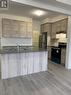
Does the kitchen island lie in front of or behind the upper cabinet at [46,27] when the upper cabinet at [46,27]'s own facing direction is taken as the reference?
in front

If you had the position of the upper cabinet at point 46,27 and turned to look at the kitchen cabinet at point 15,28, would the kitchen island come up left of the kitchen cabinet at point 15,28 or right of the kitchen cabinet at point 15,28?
left

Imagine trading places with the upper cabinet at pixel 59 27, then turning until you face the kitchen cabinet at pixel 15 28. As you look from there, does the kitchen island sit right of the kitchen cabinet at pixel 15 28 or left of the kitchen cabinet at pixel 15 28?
left

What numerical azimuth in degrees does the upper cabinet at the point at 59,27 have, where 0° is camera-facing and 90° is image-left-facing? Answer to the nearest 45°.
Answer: approximately 45°

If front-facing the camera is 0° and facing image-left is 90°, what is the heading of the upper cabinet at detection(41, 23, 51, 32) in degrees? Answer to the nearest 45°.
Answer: approximately 45°

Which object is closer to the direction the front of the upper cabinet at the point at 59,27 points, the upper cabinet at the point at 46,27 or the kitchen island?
the kitchen island
